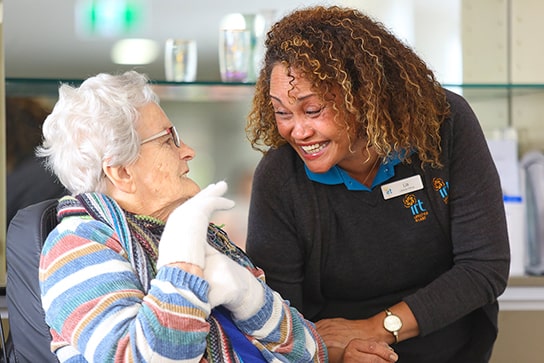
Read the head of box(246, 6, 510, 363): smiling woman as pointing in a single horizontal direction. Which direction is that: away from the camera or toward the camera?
toward the camera

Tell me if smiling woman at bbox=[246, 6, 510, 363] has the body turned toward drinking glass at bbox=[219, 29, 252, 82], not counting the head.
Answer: no

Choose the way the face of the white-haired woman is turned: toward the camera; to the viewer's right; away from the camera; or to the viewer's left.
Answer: to the viewer's right

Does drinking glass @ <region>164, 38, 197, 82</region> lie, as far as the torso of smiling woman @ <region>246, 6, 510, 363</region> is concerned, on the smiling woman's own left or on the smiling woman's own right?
on the smiling woman's own right

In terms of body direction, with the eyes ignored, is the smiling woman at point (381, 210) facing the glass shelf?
no

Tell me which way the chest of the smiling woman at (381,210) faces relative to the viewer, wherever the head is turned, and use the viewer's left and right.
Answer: facing the viewer and to the left of the viewer
